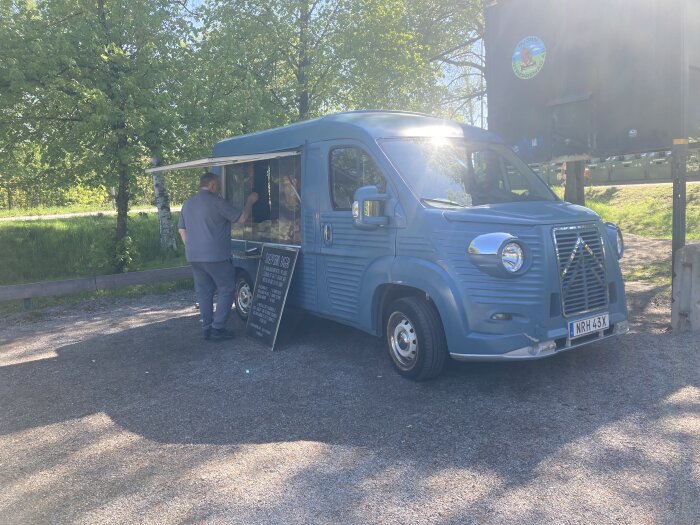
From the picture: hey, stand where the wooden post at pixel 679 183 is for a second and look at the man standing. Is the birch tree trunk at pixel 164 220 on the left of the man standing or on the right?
right

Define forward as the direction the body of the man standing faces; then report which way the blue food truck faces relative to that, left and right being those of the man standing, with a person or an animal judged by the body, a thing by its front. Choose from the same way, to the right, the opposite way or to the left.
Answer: to the right

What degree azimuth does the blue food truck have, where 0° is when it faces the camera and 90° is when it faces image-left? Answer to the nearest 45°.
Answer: approximately 315°

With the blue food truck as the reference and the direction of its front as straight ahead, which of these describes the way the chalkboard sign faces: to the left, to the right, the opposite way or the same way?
to the right

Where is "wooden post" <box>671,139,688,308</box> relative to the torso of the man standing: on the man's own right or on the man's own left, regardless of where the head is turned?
on the man's own right

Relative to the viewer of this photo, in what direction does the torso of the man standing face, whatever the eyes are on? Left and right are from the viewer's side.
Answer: facing away from the viewer and to the right of the viewer

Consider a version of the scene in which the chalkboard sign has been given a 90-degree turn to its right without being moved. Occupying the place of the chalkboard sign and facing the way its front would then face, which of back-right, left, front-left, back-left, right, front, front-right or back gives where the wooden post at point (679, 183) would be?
back-right

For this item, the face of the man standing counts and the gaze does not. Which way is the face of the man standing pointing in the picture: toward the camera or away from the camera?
away from the camera

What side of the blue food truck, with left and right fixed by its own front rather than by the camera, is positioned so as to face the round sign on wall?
left
